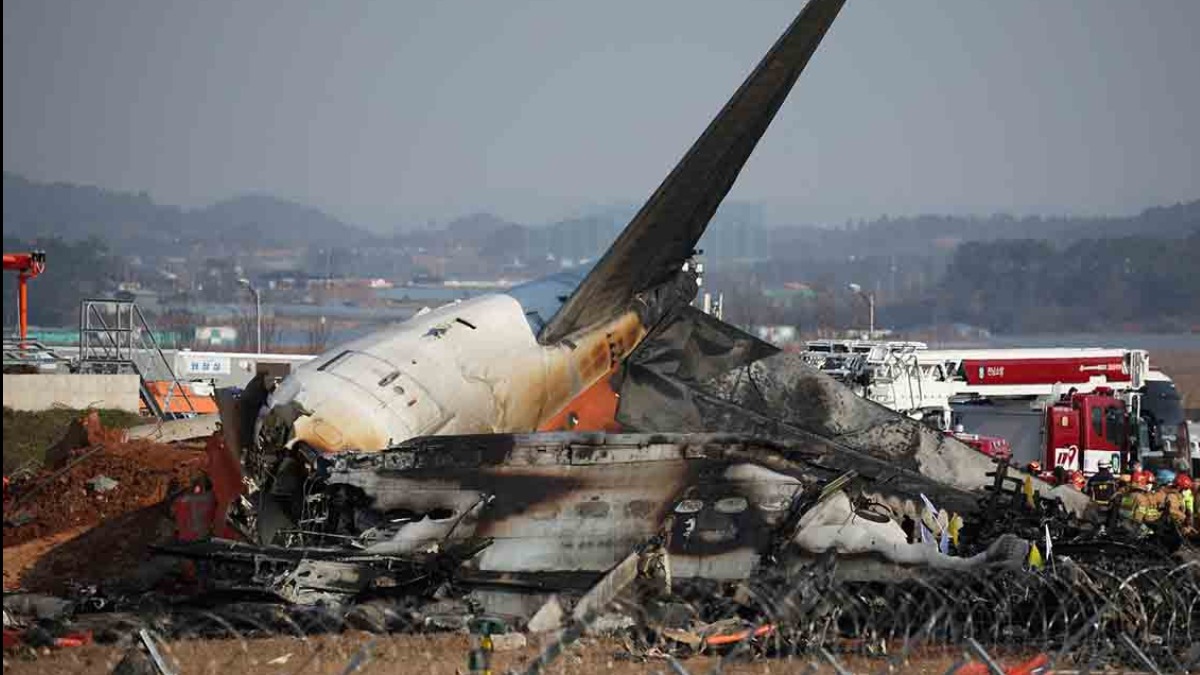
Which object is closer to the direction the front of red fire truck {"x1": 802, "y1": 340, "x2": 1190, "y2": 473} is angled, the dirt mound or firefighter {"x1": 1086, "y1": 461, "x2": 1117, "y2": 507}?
the firefighter

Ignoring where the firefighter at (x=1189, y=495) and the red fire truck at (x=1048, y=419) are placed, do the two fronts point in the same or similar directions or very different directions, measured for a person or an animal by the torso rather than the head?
very different directions

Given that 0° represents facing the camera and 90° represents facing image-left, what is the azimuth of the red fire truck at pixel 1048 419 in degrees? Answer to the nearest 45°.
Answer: approximately 270°

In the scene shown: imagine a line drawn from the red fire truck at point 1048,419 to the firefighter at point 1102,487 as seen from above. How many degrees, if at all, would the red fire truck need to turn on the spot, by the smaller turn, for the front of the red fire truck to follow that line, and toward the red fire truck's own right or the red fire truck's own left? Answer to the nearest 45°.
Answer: approximately 90° to the red fire truck's own right

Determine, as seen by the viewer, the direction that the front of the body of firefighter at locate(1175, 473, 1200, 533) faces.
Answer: to the viewer's left

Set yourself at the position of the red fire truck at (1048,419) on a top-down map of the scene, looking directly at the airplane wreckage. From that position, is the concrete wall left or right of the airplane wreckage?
right

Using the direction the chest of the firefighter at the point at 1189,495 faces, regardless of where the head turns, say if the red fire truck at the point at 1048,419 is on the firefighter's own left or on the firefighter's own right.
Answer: on the firefighter's own right

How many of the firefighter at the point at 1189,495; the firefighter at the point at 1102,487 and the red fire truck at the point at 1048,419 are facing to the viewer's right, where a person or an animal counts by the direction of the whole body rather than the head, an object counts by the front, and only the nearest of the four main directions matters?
1

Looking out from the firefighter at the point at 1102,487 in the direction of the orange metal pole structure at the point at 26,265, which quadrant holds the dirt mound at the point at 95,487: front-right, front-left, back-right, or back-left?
front-left

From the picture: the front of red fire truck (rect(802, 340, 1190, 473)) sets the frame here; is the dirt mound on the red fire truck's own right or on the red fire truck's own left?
on the red fire truck's own right

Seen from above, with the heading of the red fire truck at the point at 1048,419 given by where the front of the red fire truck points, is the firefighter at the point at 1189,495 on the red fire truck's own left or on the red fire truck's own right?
on the red fire truck's own right
